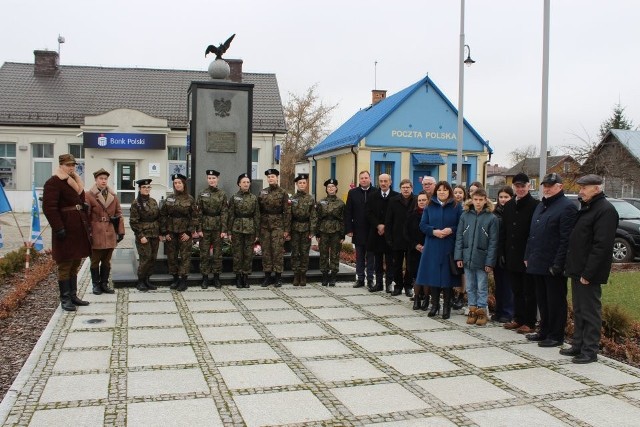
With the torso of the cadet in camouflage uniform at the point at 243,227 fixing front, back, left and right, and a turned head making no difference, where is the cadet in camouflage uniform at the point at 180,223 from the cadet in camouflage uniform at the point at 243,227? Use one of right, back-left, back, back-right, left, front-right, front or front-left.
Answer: right

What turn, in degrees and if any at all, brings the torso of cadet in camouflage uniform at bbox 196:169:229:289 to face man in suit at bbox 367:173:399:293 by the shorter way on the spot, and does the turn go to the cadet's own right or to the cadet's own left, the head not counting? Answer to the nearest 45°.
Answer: approximately 90° to the cadet's own left

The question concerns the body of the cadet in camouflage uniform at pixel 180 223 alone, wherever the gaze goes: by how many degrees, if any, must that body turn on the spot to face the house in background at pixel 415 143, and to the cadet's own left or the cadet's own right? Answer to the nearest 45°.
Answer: approximately 135° to the cadet's own left

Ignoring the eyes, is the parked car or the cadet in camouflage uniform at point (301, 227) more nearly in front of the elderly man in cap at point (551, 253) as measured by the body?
the cadet in camouflage uniform
